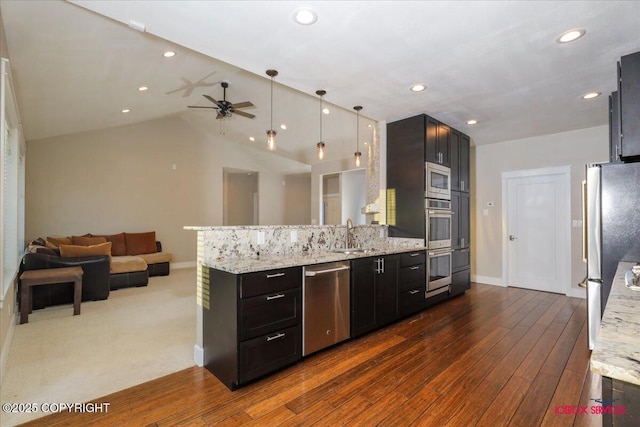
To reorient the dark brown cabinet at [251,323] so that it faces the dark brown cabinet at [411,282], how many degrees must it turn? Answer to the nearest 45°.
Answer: approximately 90° to its left

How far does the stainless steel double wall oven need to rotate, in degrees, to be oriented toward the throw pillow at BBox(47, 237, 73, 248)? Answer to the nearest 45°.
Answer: approximately 135° to its right

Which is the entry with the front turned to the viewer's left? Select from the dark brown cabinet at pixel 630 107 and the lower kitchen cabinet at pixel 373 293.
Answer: the dark brown cabinet

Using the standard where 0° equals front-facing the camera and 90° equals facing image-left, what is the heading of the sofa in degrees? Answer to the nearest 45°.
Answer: approximately 315°

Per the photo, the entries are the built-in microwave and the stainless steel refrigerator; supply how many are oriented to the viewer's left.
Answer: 1

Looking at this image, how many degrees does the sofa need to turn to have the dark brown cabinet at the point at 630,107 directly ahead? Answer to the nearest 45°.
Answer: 0° — it already faces it

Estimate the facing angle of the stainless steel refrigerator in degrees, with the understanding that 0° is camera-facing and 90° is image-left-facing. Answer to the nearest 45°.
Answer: approximately 90°

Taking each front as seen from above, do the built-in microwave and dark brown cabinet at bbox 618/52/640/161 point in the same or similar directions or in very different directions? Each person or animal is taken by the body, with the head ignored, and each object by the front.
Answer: very different directions

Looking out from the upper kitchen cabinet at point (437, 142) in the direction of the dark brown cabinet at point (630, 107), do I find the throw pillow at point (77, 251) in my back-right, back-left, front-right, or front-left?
back-right

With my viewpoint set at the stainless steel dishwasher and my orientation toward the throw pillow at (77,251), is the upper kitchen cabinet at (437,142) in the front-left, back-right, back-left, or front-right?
back-right
